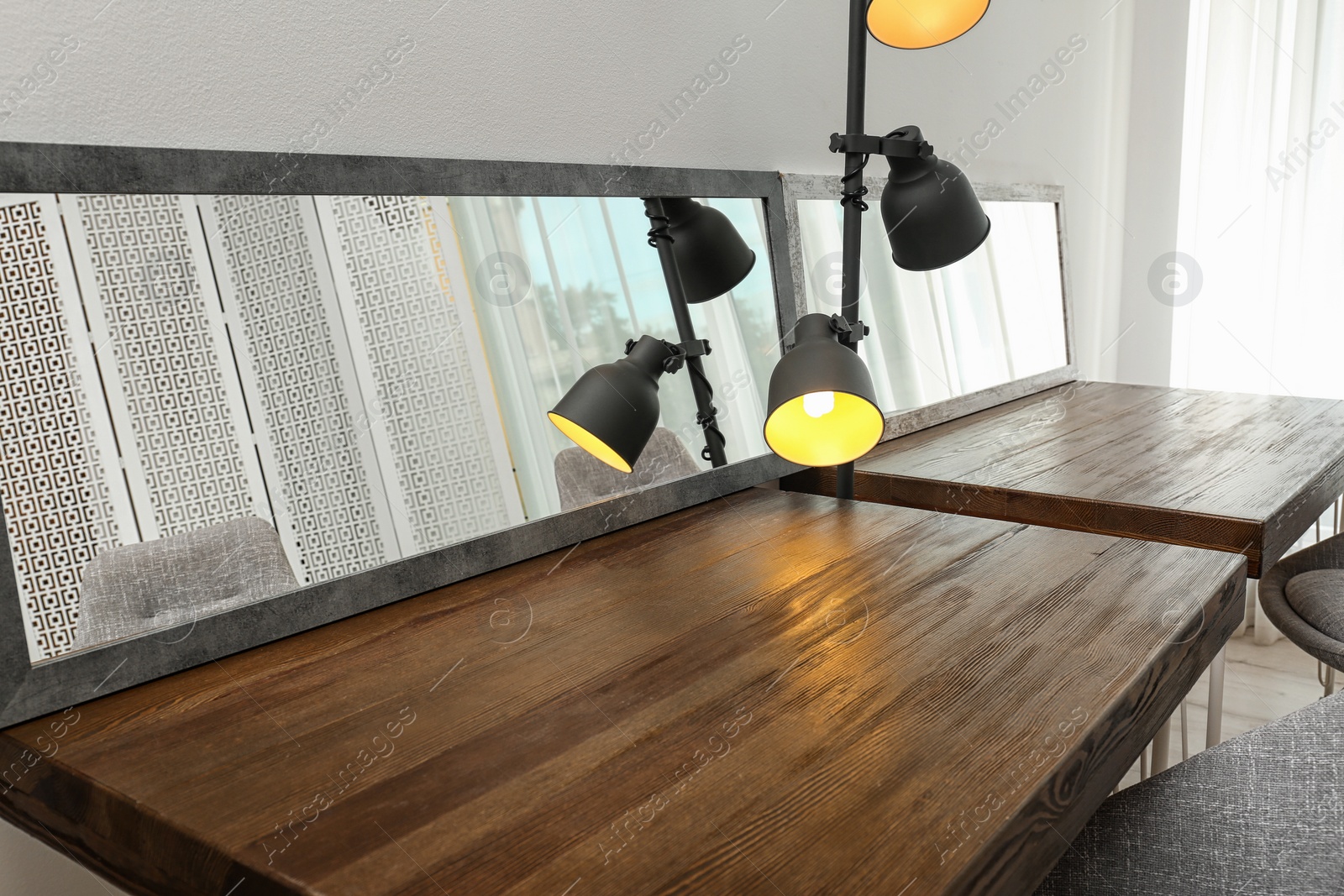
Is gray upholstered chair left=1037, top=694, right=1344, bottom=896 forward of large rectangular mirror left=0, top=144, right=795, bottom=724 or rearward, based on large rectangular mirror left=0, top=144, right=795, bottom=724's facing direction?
forward

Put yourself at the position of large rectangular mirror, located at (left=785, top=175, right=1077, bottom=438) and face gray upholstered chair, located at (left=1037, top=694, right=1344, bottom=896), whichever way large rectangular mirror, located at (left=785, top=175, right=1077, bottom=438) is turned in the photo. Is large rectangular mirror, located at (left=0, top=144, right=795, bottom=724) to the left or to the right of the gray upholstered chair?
right

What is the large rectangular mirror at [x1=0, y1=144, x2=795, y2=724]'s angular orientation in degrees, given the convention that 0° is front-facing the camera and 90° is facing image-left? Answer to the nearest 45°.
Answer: approximately 315°

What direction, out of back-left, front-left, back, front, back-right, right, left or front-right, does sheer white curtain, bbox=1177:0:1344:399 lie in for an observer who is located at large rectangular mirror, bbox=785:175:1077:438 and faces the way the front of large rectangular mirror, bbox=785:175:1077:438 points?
left

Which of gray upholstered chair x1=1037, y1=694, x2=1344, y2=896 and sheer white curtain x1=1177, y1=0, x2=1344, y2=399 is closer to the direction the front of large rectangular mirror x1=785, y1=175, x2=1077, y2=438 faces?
the gray upholstered chair

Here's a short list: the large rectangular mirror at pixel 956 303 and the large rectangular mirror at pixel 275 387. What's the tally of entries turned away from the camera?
0

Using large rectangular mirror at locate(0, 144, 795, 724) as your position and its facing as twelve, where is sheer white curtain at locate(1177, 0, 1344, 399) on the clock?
The sheer white curtain is roughly at 10 o'clock from the large rectangular mirror.

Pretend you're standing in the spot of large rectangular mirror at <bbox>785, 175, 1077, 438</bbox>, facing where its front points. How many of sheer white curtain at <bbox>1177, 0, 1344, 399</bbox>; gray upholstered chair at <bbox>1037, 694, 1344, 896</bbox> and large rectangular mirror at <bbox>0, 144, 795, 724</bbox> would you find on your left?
1

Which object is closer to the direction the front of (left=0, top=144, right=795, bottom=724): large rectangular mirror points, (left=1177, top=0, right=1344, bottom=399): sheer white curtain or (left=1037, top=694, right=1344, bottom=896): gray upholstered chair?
the gray upholstered chair

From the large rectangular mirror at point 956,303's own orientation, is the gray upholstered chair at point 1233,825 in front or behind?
in front

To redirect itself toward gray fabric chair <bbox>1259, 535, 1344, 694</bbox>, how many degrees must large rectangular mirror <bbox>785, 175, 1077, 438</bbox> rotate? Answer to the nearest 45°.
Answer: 0° — it already faces it

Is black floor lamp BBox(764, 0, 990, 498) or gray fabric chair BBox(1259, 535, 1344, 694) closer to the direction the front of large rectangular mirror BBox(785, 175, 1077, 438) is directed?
the gray fabric chair

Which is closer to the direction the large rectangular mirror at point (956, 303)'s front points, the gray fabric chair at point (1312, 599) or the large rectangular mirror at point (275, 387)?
the gray fabric chair

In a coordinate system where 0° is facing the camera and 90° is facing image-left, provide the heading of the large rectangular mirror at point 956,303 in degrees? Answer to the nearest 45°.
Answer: approximately 315°

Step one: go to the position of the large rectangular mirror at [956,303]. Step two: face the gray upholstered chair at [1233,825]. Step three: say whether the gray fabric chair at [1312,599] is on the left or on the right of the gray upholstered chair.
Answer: left

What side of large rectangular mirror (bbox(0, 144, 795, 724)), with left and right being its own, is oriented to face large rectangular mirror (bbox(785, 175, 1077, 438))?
left
